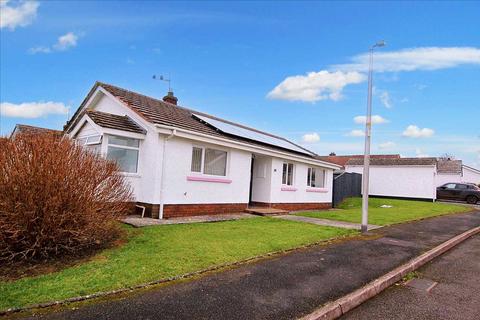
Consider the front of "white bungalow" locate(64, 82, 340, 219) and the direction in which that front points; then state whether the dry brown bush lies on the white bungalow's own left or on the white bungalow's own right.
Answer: on the white bungalow's own right

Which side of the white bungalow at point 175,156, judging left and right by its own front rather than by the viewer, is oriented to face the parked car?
left

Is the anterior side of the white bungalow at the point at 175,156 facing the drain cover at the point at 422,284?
yes

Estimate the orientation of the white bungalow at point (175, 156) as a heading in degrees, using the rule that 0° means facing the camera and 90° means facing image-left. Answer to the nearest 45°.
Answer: approximately 315°

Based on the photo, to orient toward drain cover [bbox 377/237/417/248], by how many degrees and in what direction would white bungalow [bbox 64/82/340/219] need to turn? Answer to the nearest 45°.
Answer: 0° — it already faces it

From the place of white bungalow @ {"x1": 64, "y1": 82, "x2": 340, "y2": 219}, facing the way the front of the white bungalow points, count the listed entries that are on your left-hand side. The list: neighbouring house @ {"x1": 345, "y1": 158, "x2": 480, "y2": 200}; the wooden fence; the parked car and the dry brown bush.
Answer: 3

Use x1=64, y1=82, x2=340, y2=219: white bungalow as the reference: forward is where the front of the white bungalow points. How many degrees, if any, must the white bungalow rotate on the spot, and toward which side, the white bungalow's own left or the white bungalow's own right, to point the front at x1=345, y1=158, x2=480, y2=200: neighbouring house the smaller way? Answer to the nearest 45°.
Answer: approximately 90° to the white bungalow's own left

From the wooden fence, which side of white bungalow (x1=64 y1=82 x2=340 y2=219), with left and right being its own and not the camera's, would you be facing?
left

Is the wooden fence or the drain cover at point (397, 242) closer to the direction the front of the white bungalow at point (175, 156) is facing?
the drain cover
